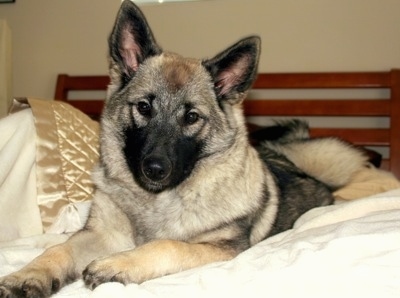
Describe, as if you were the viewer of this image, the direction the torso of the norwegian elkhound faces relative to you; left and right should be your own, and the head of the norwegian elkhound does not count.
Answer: facing the viewer and to the left of the viewer

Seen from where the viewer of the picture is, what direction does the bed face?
facing the viewer
